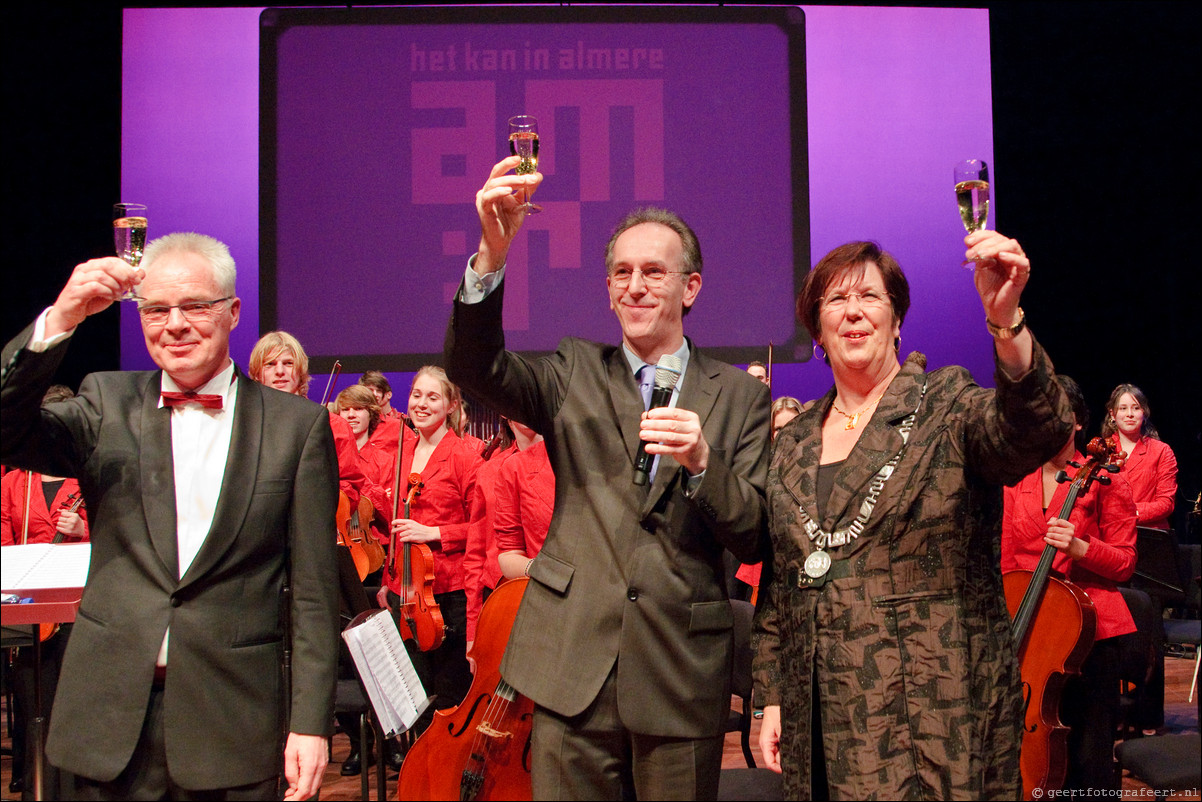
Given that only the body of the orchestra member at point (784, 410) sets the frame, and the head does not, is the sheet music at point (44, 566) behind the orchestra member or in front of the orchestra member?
in front

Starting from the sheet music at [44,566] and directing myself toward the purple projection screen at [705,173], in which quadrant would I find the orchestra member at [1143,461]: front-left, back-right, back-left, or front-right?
front-right

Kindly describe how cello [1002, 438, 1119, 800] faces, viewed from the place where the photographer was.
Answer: facing the viewer and to the left of the viewer

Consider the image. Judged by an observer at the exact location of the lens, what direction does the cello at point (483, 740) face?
facing the viewer

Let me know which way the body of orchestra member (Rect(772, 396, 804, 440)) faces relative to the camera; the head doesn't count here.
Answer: toward the camera

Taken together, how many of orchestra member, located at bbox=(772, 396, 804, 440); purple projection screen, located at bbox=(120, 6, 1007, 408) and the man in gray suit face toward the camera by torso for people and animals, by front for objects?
3

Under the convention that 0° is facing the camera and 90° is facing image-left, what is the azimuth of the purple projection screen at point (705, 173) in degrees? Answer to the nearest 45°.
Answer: approximately 0°

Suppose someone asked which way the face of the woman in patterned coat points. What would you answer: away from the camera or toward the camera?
toward the camera

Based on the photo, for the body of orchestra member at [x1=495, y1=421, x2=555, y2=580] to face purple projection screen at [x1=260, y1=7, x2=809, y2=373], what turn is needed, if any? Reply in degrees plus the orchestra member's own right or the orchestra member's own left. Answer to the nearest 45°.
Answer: approximately 135° to the orchestra member's own left

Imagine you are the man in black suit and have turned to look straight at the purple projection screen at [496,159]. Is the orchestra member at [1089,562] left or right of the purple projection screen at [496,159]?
right

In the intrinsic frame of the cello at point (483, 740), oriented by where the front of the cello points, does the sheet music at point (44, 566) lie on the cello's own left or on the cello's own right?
on the cello's own right

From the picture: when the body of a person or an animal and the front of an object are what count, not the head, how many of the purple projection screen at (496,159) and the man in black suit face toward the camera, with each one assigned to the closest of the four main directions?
2

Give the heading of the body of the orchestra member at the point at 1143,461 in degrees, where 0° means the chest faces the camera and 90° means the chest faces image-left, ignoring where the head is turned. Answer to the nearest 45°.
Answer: approximately 45°

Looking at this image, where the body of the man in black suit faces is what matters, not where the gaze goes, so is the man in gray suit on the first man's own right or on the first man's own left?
on the first man's own left
